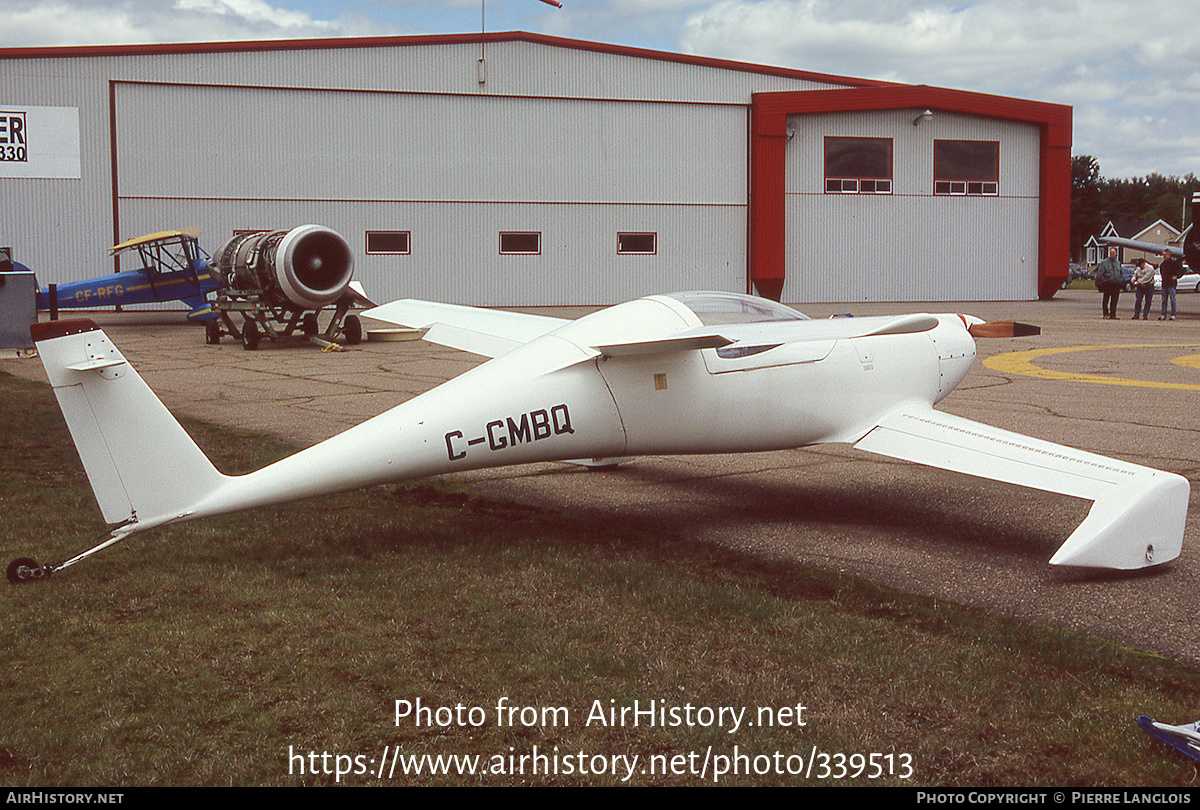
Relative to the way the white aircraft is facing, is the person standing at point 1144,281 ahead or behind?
ahead

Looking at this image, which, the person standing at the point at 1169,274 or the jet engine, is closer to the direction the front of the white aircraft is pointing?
the person standing

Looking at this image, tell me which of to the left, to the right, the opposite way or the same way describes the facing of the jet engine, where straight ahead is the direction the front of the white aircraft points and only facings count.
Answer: to the right

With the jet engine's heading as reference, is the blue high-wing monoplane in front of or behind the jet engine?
behind

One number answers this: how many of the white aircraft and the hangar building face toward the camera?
1

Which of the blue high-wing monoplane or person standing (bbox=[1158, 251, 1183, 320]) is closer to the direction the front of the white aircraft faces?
the person standing

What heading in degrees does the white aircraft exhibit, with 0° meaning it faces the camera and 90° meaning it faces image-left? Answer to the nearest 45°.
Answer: approximately 225°

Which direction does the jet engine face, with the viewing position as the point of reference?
facing the viewer and to the right of the viewer

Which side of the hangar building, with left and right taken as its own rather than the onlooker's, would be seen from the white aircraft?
front

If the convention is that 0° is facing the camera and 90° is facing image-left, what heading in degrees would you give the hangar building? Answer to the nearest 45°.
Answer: approximately 0°

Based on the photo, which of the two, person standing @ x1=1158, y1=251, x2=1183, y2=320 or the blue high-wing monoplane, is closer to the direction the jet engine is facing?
the person standing
